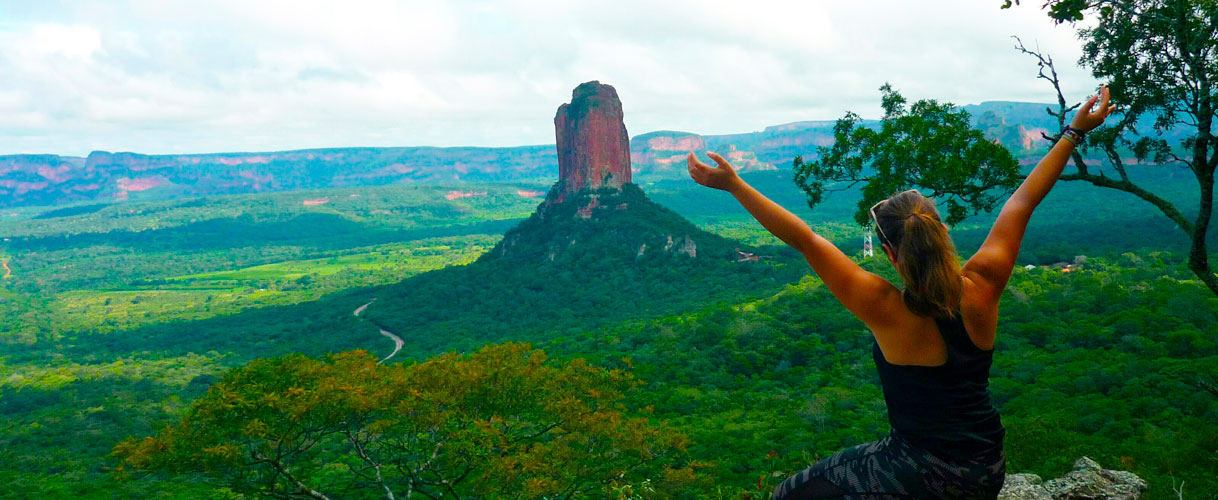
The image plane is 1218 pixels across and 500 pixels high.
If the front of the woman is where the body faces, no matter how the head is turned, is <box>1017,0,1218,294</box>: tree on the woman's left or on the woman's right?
on the woman's right

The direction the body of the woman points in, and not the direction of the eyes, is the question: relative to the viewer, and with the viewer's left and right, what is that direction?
facing away from the viewer and to the left of the viewer

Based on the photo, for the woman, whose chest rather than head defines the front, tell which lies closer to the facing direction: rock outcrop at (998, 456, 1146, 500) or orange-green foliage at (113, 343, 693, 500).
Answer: the orange-green foliage

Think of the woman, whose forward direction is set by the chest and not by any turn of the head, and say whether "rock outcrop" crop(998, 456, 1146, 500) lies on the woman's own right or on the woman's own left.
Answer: on the woman's own right

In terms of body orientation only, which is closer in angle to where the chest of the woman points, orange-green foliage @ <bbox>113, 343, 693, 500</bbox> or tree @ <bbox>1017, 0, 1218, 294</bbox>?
the orange-green foliage

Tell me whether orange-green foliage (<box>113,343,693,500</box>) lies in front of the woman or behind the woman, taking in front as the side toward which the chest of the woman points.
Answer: in front
